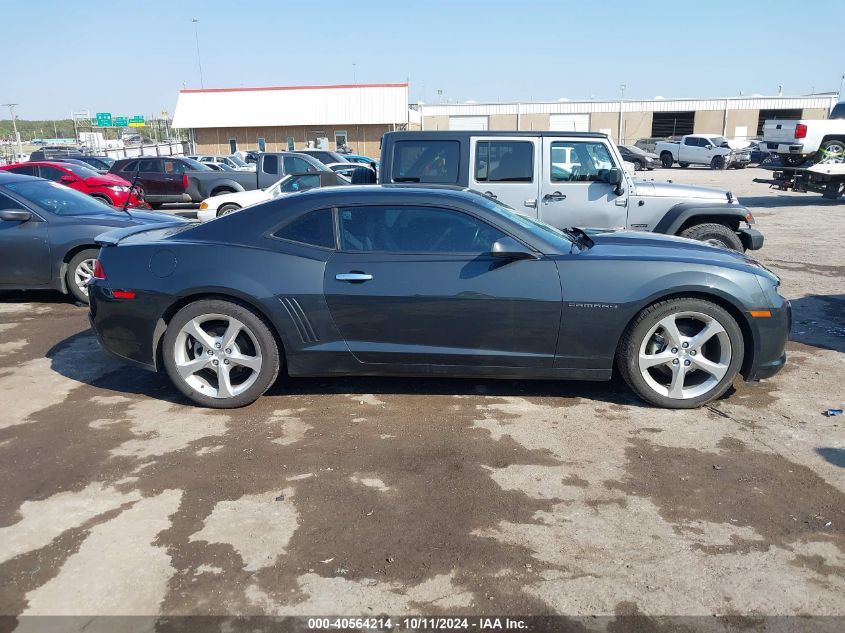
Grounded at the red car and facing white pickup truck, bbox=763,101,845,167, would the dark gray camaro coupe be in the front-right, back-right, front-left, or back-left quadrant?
front-right

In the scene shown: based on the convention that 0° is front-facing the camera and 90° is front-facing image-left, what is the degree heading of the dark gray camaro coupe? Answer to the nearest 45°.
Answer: approximately 270°

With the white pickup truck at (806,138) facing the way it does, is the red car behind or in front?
behind

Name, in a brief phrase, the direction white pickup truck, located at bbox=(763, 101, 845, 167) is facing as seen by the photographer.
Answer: facing away from the viewer and to the right of the viewer

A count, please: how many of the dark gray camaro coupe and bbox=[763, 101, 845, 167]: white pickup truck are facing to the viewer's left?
0

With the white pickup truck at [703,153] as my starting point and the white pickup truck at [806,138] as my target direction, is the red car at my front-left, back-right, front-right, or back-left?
front-right

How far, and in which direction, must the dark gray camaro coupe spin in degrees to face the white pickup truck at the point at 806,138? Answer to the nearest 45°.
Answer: approximately 45° to its left

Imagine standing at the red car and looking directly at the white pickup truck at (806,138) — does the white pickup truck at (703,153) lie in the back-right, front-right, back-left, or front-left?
front-left

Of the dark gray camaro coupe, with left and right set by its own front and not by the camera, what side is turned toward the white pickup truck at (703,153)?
left

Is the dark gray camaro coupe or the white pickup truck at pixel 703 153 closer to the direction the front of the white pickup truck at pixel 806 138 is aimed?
the white pickup truck

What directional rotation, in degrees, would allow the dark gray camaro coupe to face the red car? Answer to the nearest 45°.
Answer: approximately 135° to its left
